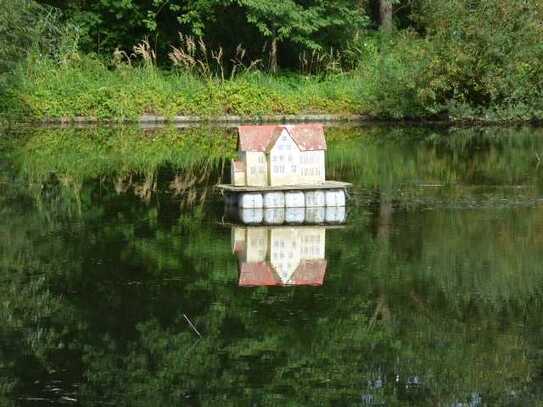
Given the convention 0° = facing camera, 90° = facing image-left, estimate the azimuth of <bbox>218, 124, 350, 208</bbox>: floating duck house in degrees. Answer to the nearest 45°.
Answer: approximately 0°
